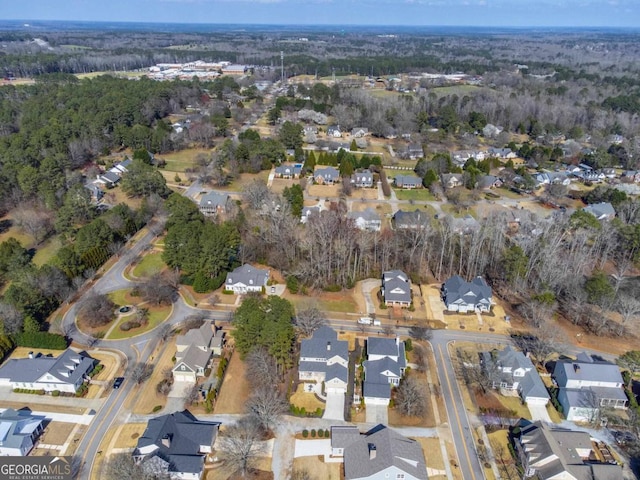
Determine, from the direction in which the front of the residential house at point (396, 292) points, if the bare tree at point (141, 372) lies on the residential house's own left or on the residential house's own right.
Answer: on the residential house's own right

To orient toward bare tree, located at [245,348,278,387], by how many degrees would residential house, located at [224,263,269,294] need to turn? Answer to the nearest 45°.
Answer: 0° — it already faces it

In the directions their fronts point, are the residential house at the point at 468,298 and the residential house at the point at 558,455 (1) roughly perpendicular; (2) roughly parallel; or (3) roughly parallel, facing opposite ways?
roughly perpendicular

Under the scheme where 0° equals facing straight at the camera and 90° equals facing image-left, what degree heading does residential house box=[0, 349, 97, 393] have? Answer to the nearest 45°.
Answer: approximately 270°

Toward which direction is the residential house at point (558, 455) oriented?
to the viewer's left

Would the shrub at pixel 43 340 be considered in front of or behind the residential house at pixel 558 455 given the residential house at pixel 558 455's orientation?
in front

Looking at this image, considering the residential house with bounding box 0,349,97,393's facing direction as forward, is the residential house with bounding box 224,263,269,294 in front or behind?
in front

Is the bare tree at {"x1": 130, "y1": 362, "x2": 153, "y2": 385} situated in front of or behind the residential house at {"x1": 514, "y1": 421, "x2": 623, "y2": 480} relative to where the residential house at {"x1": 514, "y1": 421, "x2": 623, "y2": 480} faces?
in front

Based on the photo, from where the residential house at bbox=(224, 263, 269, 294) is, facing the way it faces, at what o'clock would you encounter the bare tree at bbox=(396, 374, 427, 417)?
The bare tree is roughly at 11 o'clock from the residential house.

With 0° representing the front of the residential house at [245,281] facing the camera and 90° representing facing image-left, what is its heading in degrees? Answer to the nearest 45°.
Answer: approximately 0°

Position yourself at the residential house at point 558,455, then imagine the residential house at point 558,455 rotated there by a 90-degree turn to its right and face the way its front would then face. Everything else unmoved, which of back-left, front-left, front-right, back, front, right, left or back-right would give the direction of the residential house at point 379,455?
back-left
